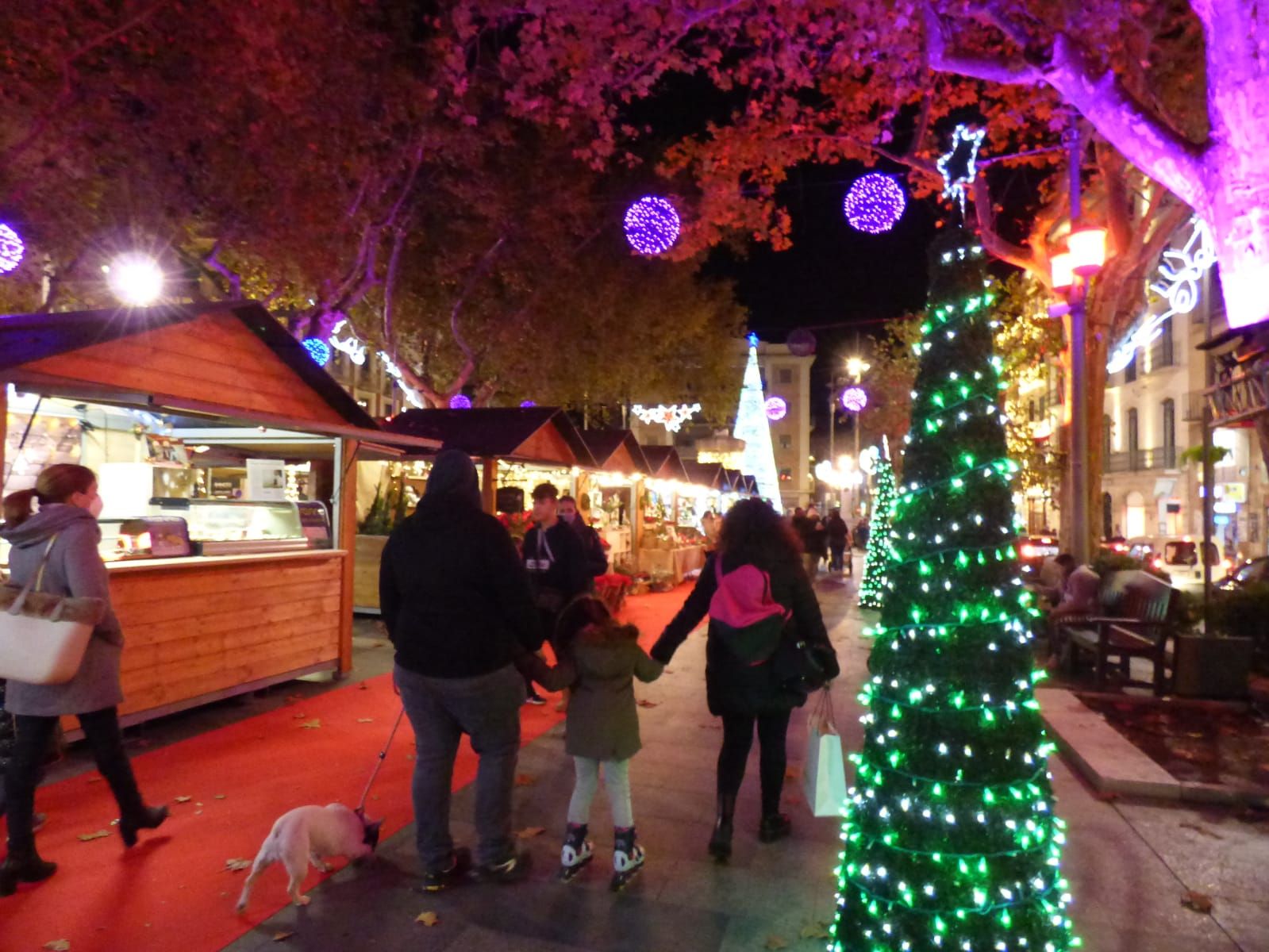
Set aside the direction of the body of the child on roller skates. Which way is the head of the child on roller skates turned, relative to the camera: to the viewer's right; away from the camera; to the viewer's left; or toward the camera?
away from the camera

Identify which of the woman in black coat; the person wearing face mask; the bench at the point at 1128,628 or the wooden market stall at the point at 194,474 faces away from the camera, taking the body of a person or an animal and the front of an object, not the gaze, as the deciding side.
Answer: the woman in black coat

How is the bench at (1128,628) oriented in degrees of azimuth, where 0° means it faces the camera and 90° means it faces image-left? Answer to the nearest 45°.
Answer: approximately 45°

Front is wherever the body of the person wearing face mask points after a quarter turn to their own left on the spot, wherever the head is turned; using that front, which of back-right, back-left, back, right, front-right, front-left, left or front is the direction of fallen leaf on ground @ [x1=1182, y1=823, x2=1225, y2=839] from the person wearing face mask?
front-right

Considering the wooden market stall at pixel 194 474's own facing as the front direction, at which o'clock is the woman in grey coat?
The woman in grey coat is roughly at 2 o'clock from the wooden market stall.

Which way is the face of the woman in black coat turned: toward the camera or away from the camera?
away from the camera

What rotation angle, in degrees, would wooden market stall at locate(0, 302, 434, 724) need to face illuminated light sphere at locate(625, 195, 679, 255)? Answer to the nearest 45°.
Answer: approximately 45° to its left

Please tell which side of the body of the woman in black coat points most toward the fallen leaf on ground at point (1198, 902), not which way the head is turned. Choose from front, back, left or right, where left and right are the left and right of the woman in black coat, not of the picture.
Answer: right

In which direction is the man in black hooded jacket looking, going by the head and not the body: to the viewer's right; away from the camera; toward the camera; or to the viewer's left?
away from the camera

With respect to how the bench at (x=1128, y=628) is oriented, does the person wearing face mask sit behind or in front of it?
in front

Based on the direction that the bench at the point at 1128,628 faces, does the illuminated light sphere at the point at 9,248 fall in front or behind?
in front

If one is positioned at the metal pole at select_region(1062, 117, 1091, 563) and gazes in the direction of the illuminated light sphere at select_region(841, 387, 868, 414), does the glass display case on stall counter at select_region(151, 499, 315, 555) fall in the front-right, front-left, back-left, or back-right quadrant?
back-left

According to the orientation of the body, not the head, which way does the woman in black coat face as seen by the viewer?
away from the camera

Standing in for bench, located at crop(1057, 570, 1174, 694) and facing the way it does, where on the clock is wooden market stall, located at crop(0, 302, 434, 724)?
The wooden market stall is roughly at 12 o'clock from the bench.
